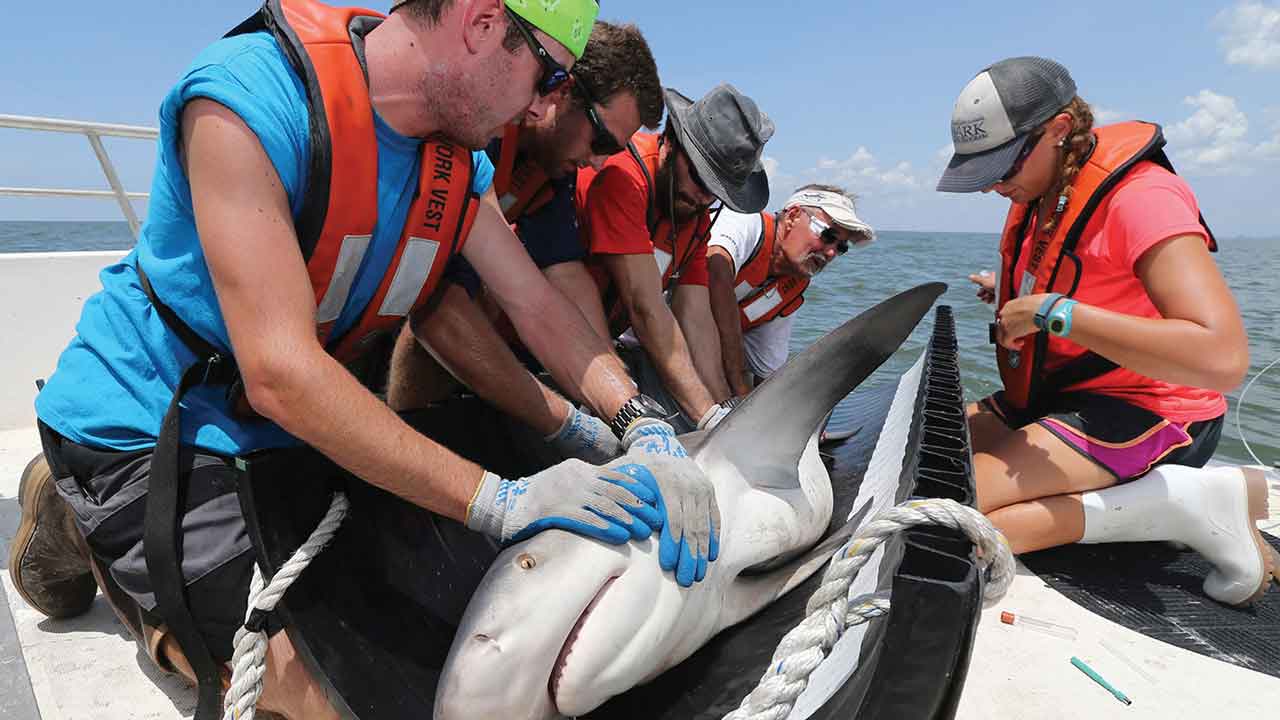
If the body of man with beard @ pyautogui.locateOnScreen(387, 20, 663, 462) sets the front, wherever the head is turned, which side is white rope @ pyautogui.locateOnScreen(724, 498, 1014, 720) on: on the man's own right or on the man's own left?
on the man's own right

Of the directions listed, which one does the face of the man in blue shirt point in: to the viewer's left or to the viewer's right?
to the viewer's right

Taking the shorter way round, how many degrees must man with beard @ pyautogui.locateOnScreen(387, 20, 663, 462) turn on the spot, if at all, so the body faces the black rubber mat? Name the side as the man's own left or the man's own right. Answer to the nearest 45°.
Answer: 0° — they already face it

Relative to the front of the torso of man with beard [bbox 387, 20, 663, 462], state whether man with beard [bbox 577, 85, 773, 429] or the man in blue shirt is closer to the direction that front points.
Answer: the man with beard

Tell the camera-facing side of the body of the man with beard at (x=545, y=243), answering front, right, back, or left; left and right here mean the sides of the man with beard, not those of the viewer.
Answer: right

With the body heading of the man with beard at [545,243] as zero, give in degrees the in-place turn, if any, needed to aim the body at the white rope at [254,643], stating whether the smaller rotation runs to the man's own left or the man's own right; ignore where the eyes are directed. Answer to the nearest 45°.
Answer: approximately 90° to the man's own right

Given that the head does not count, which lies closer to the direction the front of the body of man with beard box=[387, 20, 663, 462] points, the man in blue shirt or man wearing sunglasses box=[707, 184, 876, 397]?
the man wearing sunglasses

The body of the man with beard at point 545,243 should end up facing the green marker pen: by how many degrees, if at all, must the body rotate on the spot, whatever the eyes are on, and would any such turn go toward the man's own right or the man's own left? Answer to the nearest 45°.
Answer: approximately 45° to the man's own right

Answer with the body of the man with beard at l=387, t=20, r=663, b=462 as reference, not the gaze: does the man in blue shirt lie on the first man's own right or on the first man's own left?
on the first man's own right
